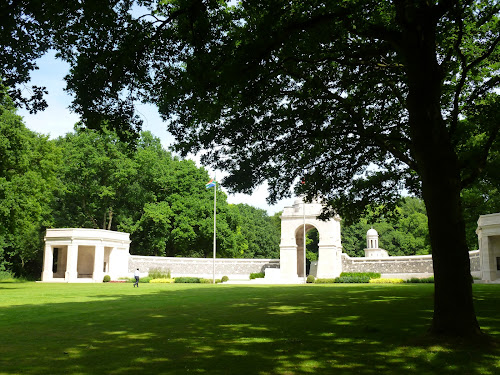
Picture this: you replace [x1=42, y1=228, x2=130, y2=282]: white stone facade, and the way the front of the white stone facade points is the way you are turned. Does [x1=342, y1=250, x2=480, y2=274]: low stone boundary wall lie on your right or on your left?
on your left

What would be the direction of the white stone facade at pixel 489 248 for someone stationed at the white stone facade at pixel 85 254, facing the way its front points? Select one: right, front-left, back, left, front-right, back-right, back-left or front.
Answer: front-left

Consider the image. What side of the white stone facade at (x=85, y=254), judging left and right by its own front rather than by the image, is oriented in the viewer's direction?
front

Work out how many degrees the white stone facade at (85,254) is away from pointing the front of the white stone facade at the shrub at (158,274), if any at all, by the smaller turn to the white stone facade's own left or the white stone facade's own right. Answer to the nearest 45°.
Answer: approximately 90° to the white stone facade's own left

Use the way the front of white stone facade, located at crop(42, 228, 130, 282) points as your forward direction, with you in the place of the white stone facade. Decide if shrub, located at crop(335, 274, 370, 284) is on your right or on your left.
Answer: on your left

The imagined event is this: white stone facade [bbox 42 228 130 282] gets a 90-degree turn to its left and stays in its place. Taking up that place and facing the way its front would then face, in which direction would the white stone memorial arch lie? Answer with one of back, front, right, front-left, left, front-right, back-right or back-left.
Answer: front

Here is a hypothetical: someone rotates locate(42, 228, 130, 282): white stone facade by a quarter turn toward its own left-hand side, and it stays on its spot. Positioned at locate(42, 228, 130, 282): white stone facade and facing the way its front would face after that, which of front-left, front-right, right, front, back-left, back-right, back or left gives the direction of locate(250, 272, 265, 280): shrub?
front
